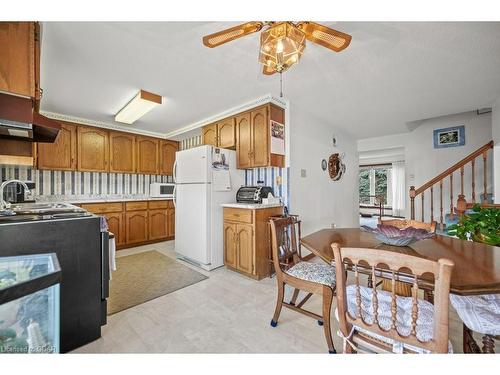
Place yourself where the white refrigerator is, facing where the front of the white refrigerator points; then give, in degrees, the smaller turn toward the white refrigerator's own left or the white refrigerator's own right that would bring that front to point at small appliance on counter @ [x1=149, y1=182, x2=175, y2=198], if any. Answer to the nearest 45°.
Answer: approximately 90° to the white refrigerator's own right

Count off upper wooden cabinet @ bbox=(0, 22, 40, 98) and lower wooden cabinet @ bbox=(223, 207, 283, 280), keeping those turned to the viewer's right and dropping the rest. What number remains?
1

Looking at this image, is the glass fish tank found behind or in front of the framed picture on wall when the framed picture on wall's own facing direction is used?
in front

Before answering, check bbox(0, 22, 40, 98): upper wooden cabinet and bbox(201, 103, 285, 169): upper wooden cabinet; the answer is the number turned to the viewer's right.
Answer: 1

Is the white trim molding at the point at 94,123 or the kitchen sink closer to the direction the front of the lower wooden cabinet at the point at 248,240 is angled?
the kitchen sink

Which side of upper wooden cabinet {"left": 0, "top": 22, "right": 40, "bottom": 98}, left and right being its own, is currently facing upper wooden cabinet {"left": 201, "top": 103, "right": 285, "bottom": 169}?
front

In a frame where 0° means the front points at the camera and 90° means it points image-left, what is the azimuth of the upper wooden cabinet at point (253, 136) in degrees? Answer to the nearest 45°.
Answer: approximately 45°

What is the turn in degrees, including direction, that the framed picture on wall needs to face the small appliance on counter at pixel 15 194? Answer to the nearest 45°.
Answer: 0° — it already faces it

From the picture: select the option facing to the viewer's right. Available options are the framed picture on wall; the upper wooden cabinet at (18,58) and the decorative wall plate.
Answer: the upper wooden cabinet

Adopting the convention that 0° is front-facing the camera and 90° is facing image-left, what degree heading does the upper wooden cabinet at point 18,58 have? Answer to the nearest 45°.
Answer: approximately 270°

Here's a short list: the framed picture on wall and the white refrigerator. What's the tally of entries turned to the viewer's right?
0

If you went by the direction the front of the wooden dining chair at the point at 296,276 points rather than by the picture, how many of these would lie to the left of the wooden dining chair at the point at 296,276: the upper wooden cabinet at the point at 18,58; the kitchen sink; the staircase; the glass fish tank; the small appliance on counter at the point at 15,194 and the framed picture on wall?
2
